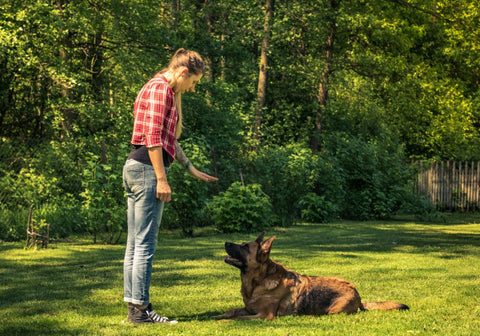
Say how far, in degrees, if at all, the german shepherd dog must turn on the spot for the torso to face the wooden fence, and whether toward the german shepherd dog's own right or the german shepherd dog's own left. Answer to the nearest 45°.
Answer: approximately 90° to the german shepherd dog's own right

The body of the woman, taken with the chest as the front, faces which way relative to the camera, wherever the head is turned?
to the viewer's right

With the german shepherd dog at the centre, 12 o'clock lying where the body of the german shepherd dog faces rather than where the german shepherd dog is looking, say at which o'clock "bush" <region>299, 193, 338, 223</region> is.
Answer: The bush is roughly at 3 o'clock from the german shepherd dog.

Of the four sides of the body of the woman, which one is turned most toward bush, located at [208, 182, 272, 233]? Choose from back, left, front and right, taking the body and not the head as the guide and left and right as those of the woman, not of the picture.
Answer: left

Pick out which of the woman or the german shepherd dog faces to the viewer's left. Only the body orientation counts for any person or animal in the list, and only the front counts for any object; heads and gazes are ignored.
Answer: the german shepherd dog

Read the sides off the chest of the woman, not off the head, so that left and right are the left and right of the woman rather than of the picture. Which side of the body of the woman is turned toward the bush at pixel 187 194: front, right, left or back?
left

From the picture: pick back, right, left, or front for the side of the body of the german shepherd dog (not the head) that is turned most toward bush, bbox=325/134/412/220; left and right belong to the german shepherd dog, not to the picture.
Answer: right

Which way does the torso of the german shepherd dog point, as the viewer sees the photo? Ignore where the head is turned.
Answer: to the viewer's left

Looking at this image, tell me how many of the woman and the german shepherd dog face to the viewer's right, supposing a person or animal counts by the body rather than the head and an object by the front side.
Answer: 1

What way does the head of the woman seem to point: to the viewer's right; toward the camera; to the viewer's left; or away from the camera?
to the viewer's right

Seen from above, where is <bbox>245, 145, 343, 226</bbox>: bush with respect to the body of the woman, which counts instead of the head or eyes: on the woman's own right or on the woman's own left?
on the woman's own left

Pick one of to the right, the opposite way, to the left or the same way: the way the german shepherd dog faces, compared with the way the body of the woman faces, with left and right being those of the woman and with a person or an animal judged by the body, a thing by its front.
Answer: the opposite way

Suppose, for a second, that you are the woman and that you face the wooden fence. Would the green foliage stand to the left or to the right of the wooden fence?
left

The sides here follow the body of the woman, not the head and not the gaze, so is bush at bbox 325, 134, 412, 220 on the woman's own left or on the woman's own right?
on the woman's own left
